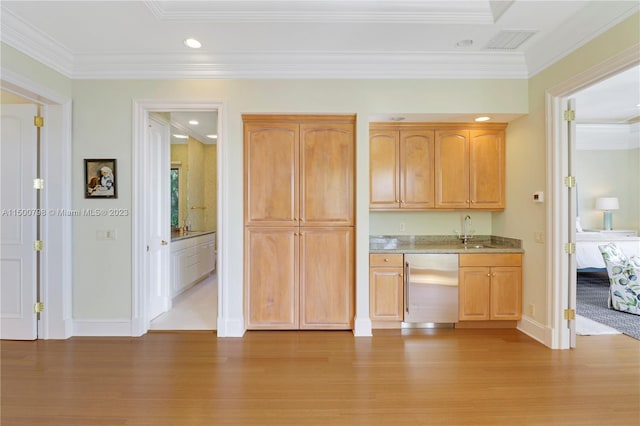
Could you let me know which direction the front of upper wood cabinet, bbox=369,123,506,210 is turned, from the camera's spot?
facing the viewer

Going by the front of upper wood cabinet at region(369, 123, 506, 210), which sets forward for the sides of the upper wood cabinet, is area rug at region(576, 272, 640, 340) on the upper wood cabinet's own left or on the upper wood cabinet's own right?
on the upper wood cabinet's own left

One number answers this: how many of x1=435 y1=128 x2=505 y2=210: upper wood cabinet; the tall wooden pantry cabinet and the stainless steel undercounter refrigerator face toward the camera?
3

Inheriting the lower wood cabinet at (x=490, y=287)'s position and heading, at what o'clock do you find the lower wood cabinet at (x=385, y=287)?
the lower wood cabinet at (x=385, y=287) is roughly at 2 o'clock from the lower wood cabinet at (x=490, y=287).

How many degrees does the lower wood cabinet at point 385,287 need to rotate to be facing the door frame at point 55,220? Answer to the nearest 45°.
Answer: approximately 90° to its right
